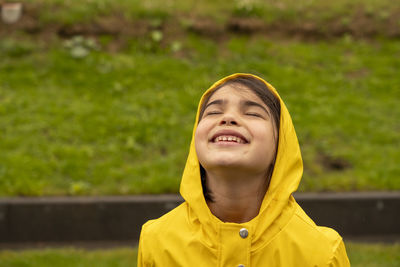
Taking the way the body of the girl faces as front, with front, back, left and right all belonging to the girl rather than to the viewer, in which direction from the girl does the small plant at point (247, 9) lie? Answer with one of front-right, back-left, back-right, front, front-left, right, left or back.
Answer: back

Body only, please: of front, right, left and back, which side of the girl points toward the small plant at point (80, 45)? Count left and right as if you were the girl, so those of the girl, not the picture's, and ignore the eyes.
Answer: back

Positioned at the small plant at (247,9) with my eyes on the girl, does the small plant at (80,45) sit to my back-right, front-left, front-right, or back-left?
front-right

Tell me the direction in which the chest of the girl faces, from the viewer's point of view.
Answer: toward the camera

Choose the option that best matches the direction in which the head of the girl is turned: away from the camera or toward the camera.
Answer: toward the camera

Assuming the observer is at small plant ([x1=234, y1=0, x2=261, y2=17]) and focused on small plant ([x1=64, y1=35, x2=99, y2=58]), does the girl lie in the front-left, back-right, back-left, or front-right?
front-left

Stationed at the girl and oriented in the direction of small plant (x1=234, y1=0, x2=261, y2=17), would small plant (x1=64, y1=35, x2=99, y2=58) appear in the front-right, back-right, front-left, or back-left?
front-left
